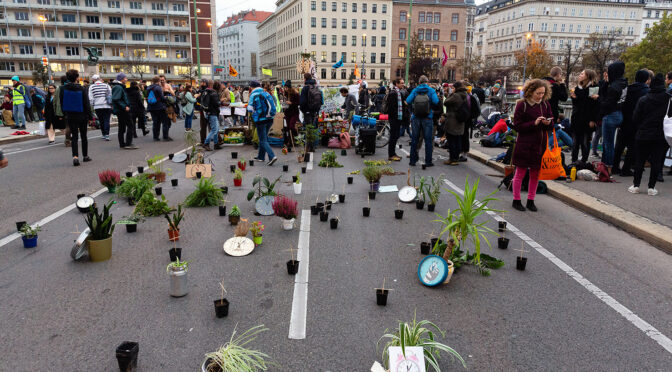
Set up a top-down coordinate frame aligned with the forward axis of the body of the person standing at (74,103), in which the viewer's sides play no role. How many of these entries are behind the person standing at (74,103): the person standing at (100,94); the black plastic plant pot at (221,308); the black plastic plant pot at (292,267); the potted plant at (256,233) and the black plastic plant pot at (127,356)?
4

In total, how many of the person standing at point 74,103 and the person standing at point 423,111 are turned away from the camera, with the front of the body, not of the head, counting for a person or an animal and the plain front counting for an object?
2

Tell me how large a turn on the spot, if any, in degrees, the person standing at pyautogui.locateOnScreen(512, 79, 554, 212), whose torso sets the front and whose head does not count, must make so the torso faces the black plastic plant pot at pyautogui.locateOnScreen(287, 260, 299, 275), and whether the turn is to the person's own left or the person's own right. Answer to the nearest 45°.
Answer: approximately 90° to the person's own right

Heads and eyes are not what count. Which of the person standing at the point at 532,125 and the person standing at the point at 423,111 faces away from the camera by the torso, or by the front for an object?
the person standing at the point at 423,111

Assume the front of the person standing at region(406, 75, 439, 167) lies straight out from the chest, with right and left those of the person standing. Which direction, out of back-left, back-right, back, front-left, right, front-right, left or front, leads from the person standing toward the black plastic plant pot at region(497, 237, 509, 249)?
back

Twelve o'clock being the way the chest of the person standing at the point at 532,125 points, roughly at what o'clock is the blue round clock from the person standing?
The blue round clock is roughly at 2 o'clock from the person standing.

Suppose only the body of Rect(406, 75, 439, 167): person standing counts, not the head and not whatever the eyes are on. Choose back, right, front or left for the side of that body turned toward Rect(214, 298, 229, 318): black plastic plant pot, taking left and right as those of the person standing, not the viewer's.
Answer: back

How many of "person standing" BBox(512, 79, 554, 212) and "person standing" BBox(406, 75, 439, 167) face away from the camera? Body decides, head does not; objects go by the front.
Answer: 1

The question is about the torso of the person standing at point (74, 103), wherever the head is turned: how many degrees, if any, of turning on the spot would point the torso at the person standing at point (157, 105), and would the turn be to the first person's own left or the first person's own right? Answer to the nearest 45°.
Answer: approximately 45° to the first person's own right

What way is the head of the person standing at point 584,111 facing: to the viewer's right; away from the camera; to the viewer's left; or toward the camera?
to the viewer's left

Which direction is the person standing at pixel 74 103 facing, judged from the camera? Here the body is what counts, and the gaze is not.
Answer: away from the camera

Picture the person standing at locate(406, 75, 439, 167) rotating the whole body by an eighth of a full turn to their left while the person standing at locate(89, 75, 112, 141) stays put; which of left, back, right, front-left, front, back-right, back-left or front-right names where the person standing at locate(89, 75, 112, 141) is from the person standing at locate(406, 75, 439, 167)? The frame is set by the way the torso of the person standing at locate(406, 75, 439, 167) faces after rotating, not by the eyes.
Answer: front-left

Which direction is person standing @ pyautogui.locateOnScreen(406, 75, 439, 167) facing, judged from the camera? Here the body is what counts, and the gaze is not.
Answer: away from the camera

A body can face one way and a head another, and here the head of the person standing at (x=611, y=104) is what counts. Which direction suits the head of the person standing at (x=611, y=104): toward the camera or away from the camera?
away from the camera
